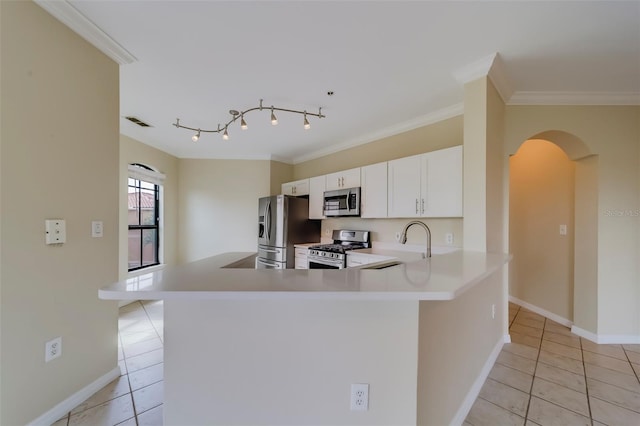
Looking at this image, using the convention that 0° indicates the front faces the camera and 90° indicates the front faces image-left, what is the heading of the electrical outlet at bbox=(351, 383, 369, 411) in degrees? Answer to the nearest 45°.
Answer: approximately 0°

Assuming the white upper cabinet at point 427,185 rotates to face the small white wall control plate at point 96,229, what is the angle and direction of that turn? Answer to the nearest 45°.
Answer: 0° — it already faces it

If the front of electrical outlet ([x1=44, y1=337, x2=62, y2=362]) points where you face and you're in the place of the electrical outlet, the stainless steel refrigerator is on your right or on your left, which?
on your left

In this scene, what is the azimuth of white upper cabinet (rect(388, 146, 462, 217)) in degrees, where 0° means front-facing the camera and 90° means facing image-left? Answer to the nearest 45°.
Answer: approximately 45°

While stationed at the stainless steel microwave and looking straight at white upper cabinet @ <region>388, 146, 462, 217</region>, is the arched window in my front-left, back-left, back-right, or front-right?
back-right

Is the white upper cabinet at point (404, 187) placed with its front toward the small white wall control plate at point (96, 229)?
yes

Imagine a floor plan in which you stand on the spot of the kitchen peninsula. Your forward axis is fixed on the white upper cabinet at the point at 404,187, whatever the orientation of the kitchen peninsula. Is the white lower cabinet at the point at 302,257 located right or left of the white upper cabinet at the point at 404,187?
left

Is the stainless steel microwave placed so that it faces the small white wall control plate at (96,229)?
yes

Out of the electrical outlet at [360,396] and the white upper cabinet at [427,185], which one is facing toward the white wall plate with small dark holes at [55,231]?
the white upper cabinet

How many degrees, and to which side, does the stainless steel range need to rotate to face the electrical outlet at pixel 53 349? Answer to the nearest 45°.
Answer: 0° — it already faces it

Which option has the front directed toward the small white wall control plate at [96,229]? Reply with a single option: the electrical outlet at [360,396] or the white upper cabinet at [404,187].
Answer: the white upper cabinet
